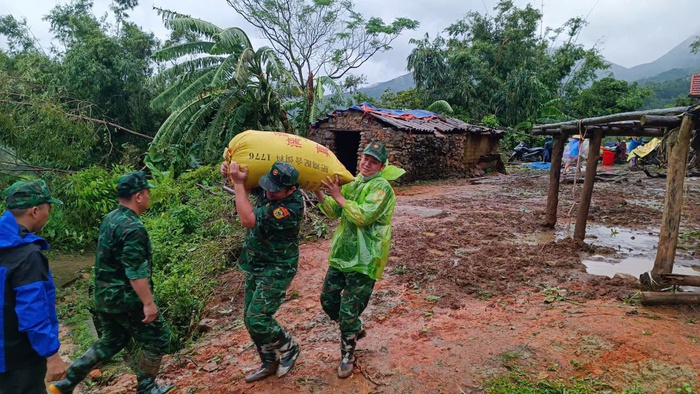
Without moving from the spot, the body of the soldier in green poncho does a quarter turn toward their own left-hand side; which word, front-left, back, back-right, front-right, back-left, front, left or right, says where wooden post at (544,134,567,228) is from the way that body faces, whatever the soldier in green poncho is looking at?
left

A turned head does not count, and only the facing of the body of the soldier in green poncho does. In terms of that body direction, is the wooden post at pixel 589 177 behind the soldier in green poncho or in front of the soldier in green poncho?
behind

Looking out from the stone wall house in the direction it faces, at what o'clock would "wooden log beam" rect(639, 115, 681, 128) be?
The wooden log beam is roughly at 10 o'clock from the stone wall house.

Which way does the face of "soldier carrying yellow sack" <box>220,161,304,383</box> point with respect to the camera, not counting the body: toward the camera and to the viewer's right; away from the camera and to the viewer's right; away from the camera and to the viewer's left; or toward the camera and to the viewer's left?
toward the camera and to the viewer's left

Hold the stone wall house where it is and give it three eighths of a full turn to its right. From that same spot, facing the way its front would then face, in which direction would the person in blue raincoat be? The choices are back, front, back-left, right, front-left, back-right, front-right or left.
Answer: back
